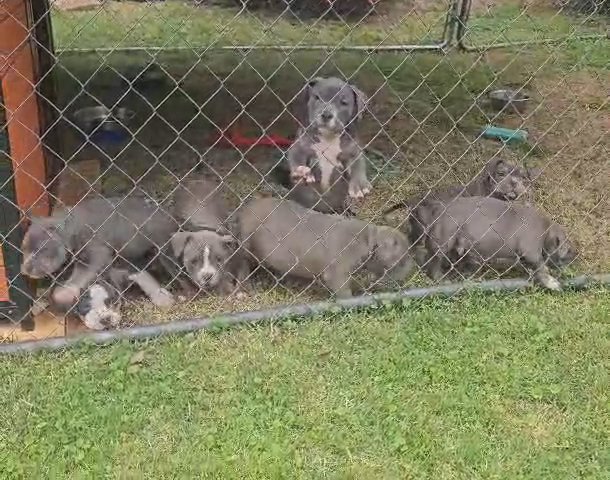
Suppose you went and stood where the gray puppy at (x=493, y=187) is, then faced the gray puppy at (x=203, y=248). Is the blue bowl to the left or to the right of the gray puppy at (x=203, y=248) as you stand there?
right

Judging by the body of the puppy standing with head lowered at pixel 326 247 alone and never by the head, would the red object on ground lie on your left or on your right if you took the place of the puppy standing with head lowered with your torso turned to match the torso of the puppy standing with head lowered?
on your left

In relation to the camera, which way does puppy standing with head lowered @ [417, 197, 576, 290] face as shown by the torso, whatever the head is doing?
to the viewer's right

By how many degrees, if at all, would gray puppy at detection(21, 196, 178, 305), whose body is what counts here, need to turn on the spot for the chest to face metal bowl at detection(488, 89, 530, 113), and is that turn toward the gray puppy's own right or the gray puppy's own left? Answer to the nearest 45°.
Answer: approximately 135° to the gray puppy's own right

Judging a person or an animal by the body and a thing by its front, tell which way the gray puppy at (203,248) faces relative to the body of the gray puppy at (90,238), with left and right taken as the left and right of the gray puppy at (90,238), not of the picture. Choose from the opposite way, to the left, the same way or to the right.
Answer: to the left

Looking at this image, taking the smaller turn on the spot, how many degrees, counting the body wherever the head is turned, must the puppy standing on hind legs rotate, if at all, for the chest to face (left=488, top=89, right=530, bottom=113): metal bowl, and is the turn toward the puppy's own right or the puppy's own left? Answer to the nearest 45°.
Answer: approximately 135° to the puppy's own left

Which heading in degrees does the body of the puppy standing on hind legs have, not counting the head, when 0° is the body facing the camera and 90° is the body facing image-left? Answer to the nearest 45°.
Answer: approximately 0°

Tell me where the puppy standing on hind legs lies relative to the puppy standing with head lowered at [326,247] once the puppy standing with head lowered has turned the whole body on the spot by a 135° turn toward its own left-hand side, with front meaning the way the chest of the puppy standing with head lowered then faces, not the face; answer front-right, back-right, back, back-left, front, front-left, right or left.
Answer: front-right

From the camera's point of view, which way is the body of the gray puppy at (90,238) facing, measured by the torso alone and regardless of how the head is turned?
to the viewer's left

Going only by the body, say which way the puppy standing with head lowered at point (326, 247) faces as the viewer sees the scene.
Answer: to the viewer's right
